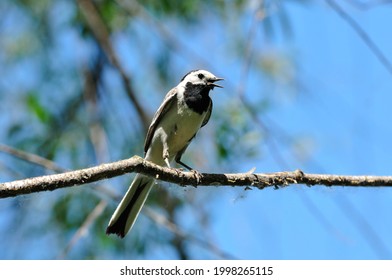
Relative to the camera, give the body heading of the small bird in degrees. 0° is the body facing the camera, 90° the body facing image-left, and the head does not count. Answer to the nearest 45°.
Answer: approximately 315°

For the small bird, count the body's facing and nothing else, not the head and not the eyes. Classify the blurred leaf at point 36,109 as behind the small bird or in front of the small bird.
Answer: behind
